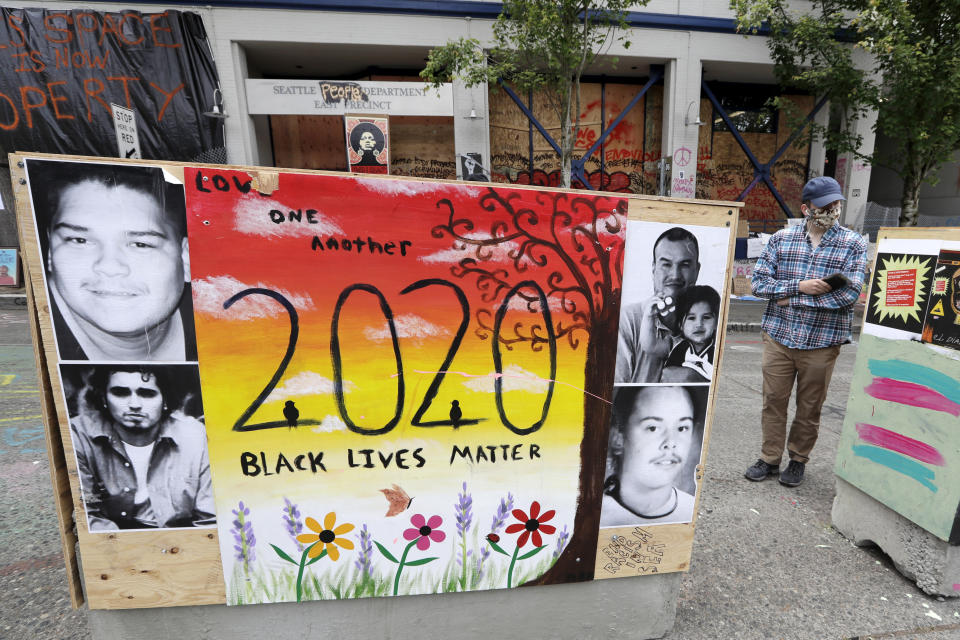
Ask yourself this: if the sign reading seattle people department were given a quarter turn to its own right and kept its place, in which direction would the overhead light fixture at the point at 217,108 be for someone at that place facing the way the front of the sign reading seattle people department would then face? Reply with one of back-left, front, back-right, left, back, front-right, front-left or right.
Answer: front

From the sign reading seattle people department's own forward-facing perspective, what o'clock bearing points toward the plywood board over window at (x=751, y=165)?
The plywood board over window is roughly at 9 o'clock from the sign reading seattle people department.

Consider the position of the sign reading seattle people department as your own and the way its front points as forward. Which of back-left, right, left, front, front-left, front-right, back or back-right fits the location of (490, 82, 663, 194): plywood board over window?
left

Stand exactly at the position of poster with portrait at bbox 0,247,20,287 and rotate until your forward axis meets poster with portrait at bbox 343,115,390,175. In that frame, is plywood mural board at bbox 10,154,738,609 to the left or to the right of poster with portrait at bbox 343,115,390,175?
right

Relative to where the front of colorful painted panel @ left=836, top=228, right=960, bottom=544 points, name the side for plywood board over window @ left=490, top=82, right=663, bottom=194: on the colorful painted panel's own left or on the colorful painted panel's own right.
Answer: on the colorful painted panel's own right

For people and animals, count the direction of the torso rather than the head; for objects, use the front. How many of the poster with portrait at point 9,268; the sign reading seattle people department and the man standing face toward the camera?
3

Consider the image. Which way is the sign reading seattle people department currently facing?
toward the camera

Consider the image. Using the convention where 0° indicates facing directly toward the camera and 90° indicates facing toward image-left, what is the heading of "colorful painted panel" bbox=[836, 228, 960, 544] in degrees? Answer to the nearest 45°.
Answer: approximately 45°

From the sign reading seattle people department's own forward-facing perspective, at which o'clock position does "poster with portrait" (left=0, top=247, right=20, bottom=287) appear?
The poster with portrait is roughly at 3 o'clock from the sign reading seattle people department.

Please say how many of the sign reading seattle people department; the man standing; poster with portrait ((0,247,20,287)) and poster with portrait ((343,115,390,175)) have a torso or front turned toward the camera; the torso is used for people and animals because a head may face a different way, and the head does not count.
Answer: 4

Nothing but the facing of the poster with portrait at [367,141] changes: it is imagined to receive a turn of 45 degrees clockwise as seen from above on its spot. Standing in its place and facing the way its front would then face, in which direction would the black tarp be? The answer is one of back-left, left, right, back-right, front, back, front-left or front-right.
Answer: front-right

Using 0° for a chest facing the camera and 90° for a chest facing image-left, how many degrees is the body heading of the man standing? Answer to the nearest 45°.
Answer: approximately 0°

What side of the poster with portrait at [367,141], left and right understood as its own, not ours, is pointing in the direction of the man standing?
front

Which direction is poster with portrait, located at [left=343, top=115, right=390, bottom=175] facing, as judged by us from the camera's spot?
facing the viewer

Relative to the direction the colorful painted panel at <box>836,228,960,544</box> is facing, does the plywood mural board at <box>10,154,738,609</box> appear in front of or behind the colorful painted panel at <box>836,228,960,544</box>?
in front

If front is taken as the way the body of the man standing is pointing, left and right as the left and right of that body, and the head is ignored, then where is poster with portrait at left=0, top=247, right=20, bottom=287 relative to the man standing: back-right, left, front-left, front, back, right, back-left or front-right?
right
